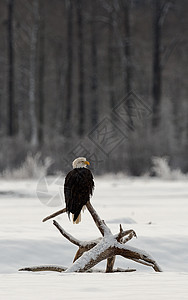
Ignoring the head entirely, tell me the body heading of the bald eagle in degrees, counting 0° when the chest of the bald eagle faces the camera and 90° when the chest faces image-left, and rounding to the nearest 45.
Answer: approximately 225°

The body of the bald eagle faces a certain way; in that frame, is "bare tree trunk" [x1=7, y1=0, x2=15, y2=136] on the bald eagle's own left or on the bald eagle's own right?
on the bald eagle's own left

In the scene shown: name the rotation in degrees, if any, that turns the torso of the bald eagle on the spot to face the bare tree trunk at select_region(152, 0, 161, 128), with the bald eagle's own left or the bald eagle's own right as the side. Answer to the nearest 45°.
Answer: approximately 45° to the bald eagle's own left

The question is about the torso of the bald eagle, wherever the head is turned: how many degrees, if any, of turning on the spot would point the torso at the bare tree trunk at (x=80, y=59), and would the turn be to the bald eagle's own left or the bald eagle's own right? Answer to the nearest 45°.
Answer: approximately 45° to the bald eagle's own left
